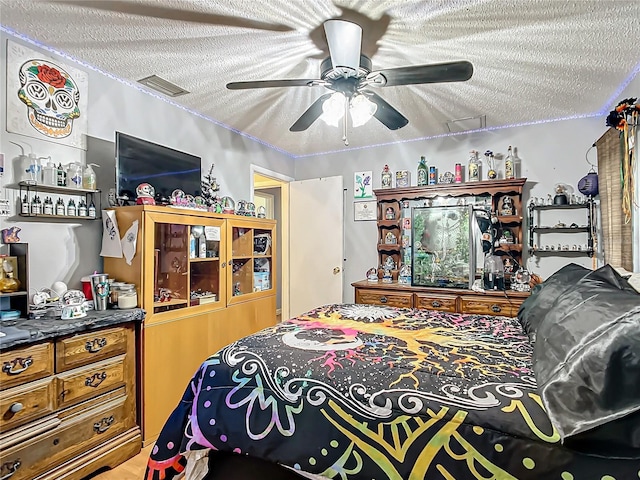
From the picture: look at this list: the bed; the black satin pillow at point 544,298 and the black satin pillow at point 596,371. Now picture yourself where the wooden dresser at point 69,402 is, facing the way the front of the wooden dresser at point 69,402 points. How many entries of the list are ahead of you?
3

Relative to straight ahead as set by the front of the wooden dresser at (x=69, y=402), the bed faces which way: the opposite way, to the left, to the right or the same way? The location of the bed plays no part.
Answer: the opposite way

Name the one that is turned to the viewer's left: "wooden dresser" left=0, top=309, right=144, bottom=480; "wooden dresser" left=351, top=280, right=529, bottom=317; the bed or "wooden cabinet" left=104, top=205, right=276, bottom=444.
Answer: the bed

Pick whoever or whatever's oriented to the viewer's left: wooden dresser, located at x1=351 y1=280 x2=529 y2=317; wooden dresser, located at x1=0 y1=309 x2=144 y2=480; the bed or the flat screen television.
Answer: the bed

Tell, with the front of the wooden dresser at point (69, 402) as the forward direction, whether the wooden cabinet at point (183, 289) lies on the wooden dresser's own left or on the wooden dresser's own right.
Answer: on the wooden dresser's own left

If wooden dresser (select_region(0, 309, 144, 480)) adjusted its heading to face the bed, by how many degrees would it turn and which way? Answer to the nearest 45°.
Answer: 0° — it already faces it

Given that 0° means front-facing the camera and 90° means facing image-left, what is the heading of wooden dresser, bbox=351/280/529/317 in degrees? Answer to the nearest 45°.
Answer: approximately 0°

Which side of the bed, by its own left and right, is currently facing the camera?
left

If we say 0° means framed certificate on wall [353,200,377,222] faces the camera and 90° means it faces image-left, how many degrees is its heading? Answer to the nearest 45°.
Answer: approximately 0°
